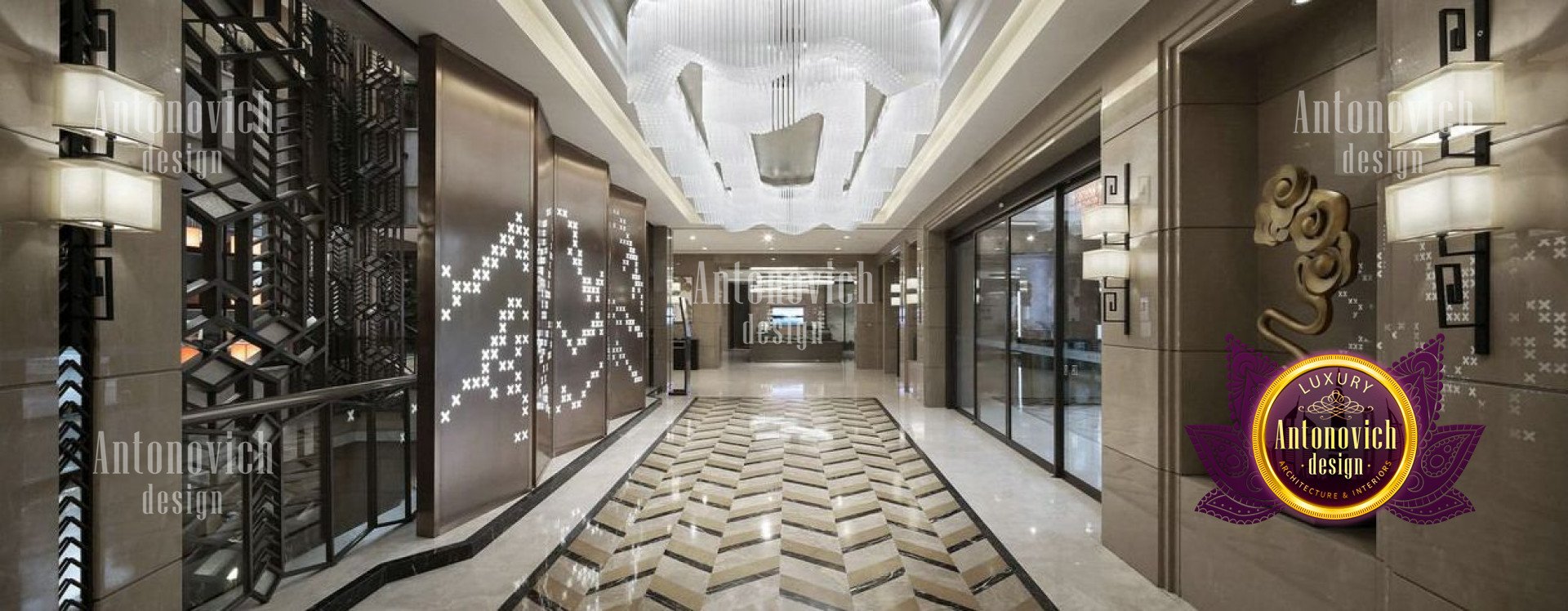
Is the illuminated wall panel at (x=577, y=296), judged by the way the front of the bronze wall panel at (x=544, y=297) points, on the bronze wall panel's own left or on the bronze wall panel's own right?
on the bronze wall panel's own left

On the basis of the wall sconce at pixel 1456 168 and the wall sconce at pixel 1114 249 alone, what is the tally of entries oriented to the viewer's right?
0

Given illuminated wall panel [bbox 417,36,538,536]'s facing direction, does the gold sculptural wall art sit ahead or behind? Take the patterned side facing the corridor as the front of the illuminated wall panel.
ahead

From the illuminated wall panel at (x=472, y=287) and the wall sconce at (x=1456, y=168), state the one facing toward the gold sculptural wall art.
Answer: the illuminated wall panel

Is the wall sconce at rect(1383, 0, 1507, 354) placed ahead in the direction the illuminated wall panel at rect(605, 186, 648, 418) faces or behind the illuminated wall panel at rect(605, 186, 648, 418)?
ahead

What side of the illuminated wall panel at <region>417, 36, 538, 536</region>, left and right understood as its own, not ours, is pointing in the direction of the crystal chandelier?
front

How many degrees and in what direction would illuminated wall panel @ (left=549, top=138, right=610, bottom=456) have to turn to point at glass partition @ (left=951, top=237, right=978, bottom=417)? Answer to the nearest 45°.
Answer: approximately 45° to its left

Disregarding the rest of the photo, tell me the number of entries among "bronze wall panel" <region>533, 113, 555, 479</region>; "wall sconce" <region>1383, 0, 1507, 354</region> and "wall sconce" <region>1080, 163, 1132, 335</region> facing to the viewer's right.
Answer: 1

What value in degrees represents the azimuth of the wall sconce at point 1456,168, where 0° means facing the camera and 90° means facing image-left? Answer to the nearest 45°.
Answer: approximately 45°

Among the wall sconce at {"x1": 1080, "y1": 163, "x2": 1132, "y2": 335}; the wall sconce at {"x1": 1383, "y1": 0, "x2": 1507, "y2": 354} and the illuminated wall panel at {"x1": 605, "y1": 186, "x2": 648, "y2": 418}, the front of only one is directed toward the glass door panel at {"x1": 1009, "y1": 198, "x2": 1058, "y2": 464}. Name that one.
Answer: the illuminated wall panel

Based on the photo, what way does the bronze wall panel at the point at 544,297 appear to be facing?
to the viewer's right

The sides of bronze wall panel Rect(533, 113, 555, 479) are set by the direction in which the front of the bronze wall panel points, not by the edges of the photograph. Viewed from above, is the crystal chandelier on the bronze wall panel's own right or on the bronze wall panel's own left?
on the bronze wall panel's own right
